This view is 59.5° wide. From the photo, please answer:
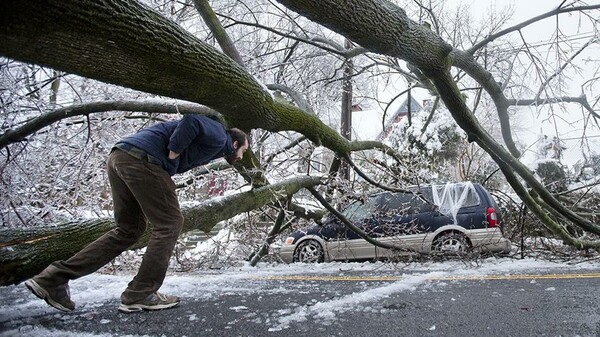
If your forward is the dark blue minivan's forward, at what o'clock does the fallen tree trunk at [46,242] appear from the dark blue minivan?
The fallen tree trunk is roughly at 10 o'clock from the dark blue minivan.

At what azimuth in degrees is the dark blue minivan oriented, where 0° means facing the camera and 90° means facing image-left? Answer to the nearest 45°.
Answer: approximately 90°
